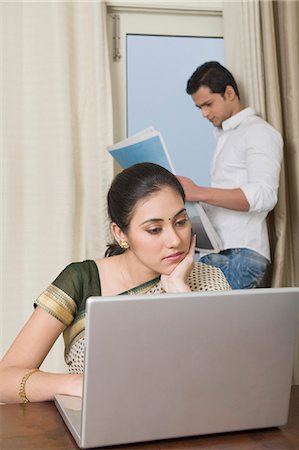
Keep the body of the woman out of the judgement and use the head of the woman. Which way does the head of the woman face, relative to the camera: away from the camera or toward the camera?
toward the camera

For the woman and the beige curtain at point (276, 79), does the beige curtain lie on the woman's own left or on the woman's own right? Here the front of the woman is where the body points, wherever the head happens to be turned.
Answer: on the woman's own left

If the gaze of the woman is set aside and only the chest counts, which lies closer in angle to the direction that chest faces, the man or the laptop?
the laptop

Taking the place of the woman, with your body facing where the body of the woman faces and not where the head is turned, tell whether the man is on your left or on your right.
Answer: on your left

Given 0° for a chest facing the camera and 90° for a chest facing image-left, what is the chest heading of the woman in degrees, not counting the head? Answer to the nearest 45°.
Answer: approximately 315°

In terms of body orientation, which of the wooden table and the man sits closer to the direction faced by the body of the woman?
the wooden table
